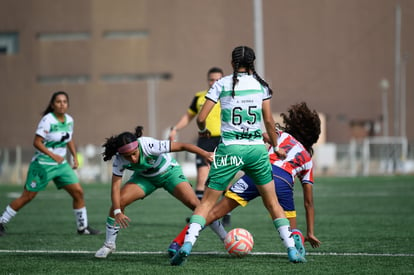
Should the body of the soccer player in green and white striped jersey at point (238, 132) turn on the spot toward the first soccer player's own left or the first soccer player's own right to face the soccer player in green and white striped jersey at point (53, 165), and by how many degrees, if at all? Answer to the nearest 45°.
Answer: approximately 45° to the first soccer player's own left

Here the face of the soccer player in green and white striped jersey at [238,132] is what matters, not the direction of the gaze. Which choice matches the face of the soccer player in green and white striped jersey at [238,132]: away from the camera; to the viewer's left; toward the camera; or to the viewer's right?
away from the camera

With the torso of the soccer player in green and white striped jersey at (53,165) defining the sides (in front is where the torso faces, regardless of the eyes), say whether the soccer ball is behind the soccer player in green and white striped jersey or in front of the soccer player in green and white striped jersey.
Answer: in front

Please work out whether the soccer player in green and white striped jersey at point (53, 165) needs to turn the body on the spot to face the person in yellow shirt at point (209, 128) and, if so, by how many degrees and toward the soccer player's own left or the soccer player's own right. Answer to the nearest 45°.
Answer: approximately 45° to the soccer player's own left

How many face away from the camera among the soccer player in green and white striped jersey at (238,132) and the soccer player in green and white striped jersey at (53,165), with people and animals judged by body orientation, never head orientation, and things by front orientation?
1

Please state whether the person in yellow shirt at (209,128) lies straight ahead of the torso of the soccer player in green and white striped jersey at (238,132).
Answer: yes

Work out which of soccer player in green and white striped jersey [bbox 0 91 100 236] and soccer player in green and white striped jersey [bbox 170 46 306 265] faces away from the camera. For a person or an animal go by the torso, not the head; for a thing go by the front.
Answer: soccer player in green and white striped jersey [bbox 170 46 306 265]

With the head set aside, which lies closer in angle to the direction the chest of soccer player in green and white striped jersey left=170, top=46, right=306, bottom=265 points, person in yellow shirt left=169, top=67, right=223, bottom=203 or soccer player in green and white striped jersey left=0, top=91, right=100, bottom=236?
the person in yellow shirt

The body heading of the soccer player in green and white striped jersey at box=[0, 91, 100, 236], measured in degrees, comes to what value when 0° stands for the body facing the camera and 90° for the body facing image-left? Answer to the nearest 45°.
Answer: approximately 315°

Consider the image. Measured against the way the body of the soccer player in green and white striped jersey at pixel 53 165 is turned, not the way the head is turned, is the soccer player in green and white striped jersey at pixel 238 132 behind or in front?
in front

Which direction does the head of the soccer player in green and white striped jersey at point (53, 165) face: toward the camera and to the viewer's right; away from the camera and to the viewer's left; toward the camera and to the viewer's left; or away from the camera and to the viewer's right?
toward the camera and to the viewer's right

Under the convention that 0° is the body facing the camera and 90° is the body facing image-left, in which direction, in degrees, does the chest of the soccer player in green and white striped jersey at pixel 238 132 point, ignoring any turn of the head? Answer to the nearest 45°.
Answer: approximately 180°
